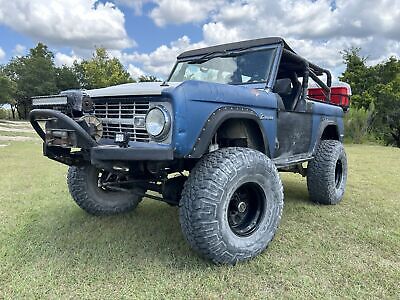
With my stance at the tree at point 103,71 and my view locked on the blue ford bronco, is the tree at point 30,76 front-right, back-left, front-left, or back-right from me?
back-right

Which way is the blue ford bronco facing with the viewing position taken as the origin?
facing the viewer and to the left of the viewer

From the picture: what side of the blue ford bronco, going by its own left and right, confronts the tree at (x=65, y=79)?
right

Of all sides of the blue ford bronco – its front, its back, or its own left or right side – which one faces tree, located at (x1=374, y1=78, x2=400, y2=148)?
back

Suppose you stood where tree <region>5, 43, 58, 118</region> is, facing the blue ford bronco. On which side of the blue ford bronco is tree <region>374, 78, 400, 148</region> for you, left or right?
left

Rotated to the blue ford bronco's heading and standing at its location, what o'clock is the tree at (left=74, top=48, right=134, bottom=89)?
The tree is roughly at 4 o'clock from the blue ford bronco.

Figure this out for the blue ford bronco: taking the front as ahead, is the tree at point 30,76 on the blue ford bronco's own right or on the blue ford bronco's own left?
on the blue ford bronco's own right

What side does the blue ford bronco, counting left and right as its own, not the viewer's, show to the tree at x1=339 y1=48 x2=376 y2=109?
back

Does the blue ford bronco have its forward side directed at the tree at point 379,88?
no

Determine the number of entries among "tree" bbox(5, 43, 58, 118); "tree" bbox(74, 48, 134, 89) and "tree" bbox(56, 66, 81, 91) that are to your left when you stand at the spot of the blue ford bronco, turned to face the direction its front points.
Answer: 0
